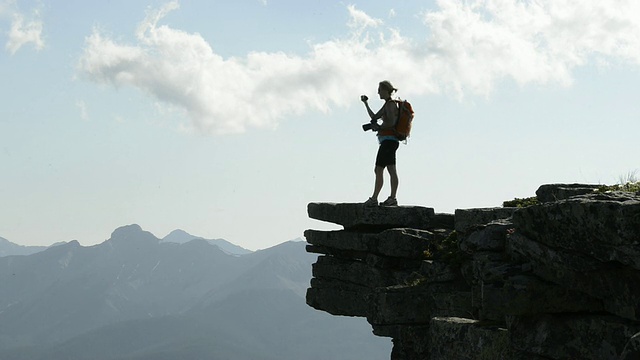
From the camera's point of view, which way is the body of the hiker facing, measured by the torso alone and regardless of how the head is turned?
to the viewer's left
